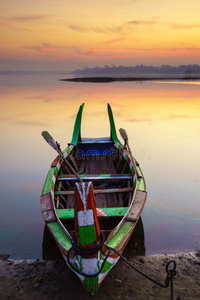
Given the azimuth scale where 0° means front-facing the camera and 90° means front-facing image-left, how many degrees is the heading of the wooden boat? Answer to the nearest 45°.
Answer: approximately 0°
